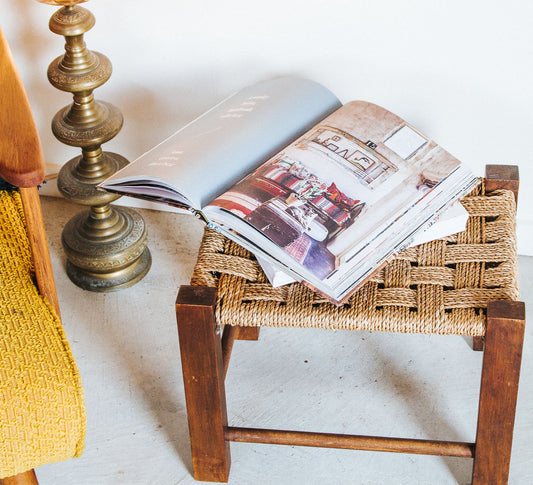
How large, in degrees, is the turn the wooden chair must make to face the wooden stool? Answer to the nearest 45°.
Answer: approximately 45° to its left

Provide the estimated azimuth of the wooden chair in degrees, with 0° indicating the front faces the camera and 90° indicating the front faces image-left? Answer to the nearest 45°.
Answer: approximately 315°
